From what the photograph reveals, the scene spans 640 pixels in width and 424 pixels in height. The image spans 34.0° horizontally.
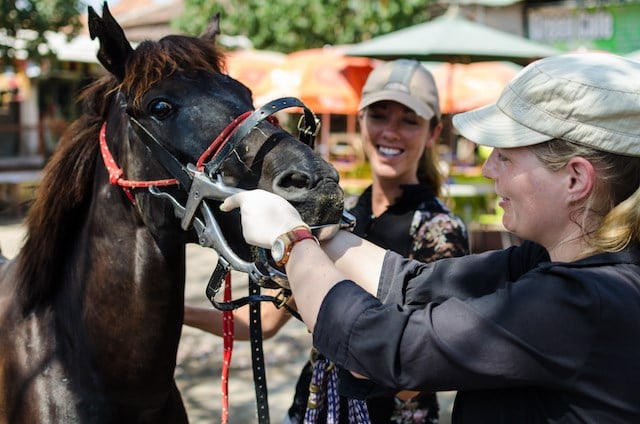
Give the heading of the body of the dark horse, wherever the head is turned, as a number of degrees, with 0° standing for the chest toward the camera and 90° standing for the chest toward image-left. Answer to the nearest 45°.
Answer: approximately 315°

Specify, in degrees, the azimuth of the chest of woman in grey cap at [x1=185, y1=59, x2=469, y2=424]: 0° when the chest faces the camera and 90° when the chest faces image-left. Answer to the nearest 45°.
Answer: approximately 45°

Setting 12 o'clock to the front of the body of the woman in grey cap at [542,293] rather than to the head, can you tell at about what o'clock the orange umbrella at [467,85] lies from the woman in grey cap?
The orange umbrella is roughly at 3 o'clock from the woman in grey cap.

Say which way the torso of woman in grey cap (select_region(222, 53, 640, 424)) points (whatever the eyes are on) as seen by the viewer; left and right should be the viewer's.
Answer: facing to the left of the viewer

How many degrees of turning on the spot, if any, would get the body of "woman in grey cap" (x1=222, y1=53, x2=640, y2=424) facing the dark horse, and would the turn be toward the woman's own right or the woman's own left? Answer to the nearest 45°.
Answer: approximately 45° to the woman's own right

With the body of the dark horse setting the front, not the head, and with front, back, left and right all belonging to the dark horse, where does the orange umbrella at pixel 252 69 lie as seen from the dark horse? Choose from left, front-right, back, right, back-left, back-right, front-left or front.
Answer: back-left

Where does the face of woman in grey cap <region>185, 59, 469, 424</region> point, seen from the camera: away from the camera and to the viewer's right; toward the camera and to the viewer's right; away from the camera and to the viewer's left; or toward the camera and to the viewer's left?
toward the camera and to the viewer's left

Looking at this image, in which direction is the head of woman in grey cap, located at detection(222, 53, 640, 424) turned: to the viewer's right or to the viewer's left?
to the viewer's left

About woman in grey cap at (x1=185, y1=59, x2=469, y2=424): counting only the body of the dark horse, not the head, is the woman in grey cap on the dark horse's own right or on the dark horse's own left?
on the dark horse's own left

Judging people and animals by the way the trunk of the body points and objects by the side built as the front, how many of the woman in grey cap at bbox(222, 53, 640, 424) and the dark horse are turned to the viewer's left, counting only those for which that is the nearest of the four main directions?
1
